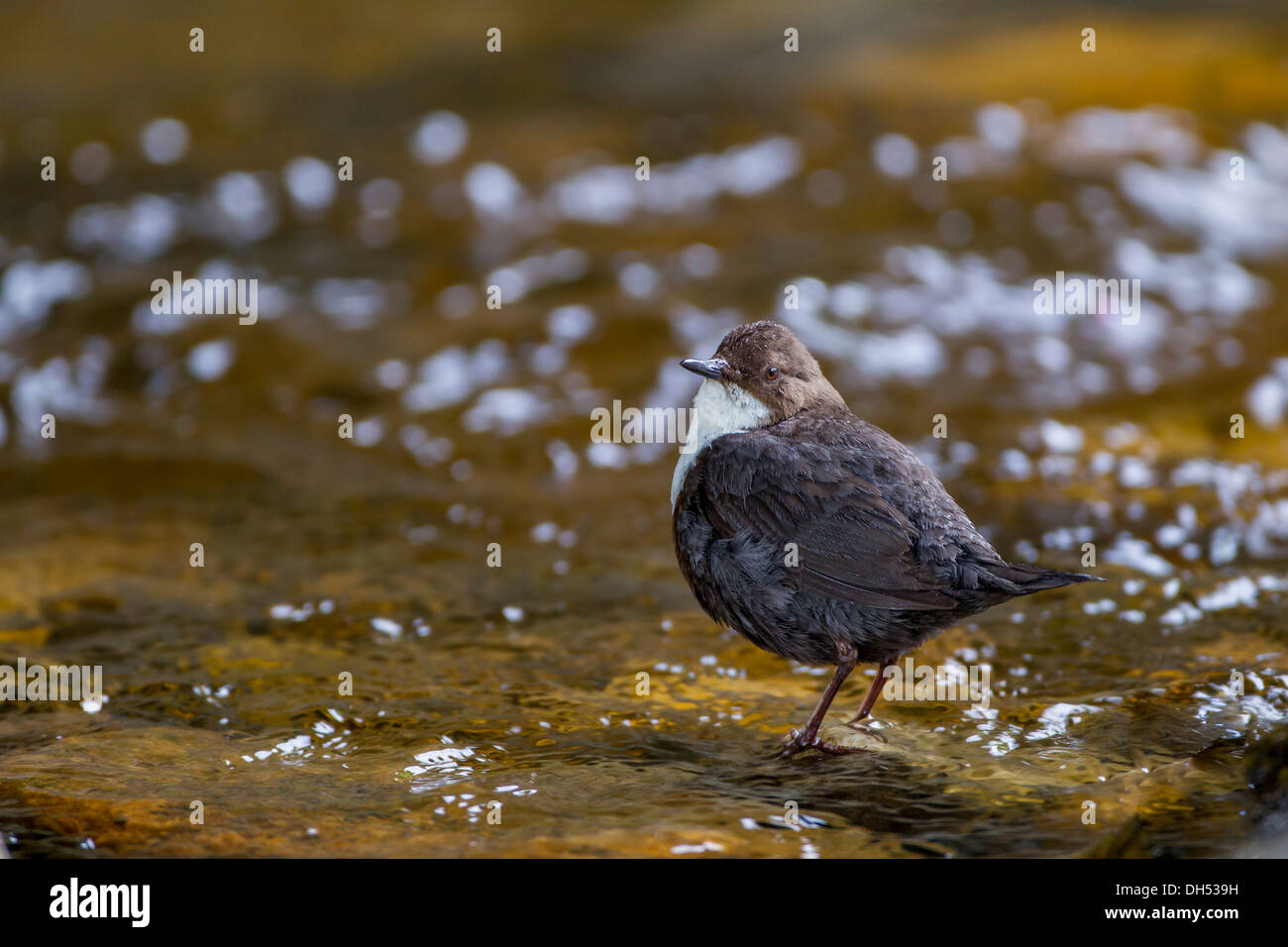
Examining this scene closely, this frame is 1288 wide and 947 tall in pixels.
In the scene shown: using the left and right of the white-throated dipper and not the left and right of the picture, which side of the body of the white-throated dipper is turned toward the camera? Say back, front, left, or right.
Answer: left
